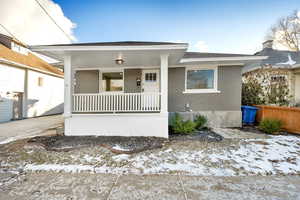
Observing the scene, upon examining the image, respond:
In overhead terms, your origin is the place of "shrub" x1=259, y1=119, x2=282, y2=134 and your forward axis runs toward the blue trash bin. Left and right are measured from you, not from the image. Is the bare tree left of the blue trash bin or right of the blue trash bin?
right

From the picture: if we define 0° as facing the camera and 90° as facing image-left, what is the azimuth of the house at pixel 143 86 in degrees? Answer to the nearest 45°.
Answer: approximately 0°

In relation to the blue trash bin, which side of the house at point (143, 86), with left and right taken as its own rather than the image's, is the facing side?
left

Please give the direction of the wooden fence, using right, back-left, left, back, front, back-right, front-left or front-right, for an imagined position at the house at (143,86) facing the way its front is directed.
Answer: left

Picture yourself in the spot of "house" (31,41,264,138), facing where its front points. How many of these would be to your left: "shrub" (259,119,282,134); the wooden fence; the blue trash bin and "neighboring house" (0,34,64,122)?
3

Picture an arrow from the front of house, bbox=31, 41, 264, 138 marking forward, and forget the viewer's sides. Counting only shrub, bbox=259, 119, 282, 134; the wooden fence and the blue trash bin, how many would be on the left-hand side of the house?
3

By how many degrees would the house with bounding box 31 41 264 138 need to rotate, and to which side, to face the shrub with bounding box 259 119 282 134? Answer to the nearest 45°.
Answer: approximately 90° to its left

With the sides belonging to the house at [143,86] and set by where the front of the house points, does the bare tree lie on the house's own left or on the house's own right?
on the house's own left

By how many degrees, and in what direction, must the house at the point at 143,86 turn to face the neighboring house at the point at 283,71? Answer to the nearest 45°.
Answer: approximately 90° to its left

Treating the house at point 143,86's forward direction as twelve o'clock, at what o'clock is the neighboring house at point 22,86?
The neighboring house is roughly at 4 o'clock from the house.
